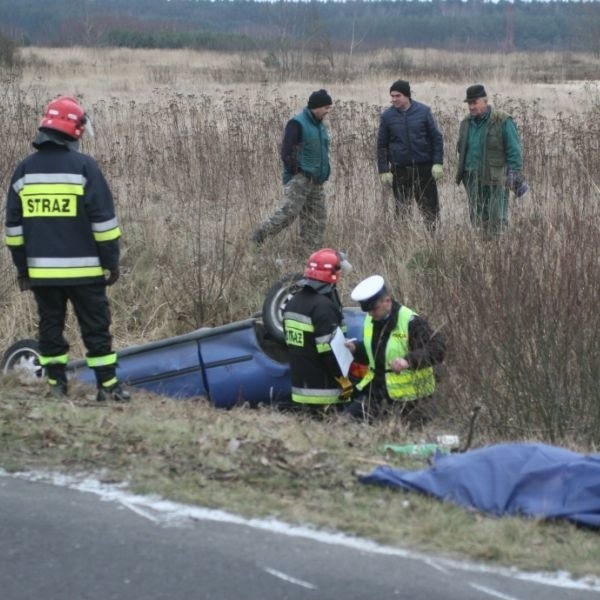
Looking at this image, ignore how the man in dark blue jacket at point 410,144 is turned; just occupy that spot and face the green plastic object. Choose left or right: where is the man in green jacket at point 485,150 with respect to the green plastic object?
left

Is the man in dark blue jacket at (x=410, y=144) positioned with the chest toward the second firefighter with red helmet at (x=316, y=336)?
yes

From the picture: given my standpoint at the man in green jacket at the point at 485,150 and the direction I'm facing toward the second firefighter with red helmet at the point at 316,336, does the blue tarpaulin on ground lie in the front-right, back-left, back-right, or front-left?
front-left

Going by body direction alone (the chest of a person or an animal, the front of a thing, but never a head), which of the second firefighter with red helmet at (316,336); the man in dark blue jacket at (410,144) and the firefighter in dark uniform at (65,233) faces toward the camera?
the man in dark blue jacket

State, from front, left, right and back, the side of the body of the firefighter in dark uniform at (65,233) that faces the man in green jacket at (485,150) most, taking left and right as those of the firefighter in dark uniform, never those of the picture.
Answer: front

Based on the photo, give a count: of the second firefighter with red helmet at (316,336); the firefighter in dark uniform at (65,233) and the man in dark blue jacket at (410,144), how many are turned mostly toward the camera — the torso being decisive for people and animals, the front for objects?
1

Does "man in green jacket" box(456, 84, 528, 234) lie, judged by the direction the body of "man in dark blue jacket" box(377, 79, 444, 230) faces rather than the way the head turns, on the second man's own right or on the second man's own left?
on the second man's own left

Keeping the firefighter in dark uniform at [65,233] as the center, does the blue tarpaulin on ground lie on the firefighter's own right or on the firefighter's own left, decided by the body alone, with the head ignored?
on the firefighter's own right

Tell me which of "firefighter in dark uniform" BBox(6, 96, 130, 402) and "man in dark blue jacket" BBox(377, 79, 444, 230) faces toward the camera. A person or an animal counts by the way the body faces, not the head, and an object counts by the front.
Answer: the man in dark blue jacket

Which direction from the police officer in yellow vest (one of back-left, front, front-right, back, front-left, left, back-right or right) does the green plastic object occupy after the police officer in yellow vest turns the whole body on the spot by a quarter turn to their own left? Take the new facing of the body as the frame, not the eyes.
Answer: front-right

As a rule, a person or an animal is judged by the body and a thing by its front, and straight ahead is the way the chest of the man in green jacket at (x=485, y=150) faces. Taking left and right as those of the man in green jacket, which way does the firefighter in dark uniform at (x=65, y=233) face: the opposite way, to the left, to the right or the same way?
the opposite way

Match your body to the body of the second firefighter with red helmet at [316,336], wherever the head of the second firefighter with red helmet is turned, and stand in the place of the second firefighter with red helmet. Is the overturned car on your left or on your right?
on your left

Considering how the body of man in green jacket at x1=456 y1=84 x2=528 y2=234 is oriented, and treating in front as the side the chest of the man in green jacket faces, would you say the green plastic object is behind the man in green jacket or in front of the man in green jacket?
in front

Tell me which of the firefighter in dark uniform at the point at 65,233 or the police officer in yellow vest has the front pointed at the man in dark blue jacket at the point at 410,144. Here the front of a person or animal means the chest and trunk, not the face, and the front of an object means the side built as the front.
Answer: the firefighter in dark uniform

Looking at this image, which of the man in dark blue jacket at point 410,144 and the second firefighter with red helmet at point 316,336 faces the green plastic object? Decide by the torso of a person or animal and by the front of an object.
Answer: the man in dark blue jacket

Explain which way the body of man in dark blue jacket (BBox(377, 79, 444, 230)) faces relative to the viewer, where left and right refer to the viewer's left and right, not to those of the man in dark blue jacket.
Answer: facing the viewer

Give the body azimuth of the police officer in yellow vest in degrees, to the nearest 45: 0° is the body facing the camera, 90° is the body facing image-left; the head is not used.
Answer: approximately 45°

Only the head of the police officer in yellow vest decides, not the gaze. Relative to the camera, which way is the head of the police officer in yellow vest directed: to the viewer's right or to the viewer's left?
to the viewer's left

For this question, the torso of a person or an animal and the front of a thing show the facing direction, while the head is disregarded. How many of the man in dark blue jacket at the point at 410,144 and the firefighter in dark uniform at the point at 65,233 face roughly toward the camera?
1
